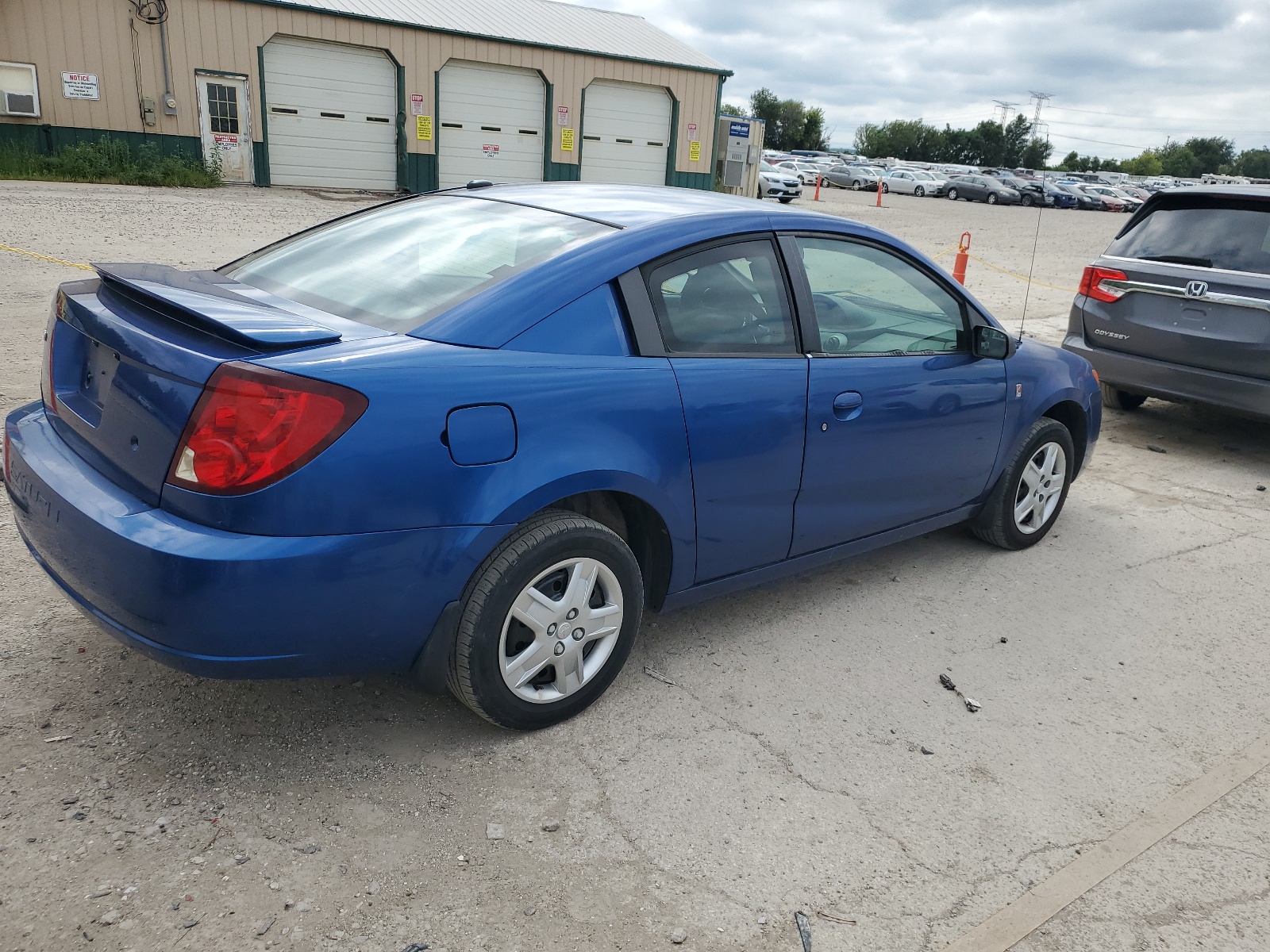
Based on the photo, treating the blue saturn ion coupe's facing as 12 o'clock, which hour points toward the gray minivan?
The gray minivan is roughly at 12 o'clock from the blue saturn ion coupe.

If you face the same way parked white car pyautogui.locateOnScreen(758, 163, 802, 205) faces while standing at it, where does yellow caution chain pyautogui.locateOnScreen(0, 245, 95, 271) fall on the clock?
The yellow caution chain is roughly at 2 o'clock from the parked white car.

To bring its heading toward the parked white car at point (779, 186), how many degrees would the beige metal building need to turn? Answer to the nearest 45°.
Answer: approximately 90° to its left

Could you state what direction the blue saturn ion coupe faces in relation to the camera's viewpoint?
facing away from the viewer and to the right of the viewer

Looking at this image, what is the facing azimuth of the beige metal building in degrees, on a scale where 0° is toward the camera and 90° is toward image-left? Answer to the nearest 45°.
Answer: approximately 315°

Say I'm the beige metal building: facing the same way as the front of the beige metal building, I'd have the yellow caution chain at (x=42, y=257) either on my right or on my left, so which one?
on my right
